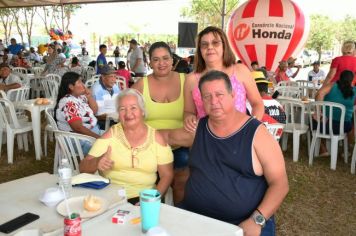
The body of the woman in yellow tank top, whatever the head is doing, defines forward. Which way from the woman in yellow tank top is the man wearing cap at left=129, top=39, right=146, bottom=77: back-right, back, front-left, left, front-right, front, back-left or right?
back

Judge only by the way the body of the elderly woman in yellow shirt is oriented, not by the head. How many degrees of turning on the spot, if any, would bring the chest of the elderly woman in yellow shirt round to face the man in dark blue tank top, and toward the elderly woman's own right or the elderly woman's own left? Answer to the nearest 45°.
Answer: approximately 45° to the elderly woman's own left

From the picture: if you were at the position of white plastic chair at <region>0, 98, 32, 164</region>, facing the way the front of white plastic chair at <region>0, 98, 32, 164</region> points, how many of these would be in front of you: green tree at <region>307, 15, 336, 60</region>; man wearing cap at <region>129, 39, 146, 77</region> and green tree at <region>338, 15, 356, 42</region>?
3

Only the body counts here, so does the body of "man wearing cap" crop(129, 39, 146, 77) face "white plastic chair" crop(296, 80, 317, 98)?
no

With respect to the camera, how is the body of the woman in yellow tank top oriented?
toward the camera

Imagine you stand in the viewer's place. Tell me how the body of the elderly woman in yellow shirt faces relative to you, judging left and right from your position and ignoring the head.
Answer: facing the viewer

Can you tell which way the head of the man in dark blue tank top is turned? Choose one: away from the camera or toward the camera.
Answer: toward the camera

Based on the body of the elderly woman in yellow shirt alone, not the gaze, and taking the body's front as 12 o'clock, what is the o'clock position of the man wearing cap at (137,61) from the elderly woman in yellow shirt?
The man wearing cap is roughly at 6 o'clock from the elderly woman in yellow shirt.
